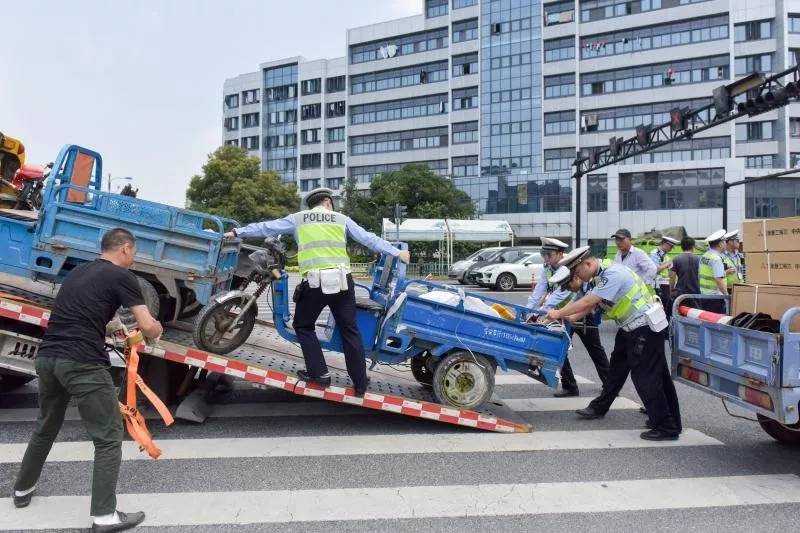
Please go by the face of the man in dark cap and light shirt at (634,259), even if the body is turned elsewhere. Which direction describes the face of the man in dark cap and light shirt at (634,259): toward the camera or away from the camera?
toward the camera

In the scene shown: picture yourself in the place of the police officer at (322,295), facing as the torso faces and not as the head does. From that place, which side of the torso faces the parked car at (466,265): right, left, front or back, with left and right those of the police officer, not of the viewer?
front

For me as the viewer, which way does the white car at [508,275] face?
facing the viewer and to the left of the viewer

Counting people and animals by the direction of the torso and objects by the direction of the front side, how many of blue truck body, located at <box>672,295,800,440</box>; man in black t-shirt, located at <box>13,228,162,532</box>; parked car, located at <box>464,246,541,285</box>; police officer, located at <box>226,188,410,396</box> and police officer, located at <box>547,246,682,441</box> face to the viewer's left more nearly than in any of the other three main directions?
2

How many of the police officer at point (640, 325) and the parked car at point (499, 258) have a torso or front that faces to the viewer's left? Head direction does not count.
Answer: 2

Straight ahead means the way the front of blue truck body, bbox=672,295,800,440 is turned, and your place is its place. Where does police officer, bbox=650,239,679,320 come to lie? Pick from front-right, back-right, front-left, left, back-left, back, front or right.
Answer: front-left

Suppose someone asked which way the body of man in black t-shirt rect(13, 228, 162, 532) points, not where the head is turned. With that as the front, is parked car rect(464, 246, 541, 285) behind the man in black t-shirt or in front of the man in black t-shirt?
in front

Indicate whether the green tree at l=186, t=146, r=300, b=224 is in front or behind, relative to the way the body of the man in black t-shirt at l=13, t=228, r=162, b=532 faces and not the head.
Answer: in front

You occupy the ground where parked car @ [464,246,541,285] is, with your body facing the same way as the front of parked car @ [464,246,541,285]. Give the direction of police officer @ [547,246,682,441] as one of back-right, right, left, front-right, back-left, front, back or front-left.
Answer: left

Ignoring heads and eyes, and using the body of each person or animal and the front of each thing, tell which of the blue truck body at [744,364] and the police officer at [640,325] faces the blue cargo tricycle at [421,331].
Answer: the police officer

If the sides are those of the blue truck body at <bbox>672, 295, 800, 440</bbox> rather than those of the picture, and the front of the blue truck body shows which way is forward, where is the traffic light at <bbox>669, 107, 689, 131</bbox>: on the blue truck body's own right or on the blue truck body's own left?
on the blue truck body's own left

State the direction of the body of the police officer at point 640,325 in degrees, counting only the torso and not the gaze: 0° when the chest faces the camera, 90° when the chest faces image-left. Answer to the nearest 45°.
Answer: approximately 90°

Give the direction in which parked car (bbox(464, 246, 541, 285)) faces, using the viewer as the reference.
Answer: facing to the left of the viewer

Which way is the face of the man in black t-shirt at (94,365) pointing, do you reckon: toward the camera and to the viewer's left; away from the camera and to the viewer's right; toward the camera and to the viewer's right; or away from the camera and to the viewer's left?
away from the camera and to the viewer's right

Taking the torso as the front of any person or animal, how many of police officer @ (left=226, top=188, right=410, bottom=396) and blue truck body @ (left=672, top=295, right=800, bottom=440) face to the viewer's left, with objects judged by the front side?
0

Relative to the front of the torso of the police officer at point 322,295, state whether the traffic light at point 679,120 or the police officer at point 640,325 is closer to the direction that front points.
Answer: the traffic light

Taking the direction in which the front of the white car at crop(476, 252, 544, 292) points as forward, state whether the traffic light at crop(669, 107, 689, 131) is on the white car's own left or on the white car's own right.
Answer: on the white car's own left
